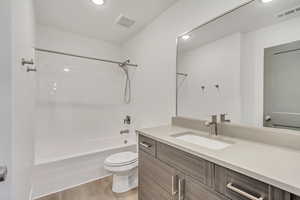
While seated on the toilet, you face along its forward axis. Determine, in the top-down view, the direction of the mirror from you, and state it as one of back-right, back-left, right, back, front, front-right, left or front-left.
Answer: left

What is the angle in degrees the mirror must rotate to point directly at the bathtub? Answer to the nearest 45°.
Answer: approximately 45° to its right

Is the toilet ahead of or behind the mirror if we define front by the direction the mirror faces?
ahead

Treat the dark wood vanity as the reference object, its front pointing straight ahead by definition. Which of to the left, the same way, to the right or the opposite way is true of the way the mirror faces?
the same way

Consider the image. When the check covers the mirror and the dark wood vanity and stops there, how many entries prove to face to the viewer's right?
0

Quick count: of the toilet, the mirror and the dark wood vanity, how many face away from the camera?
0

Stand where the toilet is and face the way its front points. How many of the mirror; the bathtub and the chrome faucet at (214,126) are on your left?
2

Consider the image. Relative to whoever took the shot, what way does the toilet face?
facing the viewer and to the left of the viewer

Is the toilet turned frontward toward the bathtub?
no

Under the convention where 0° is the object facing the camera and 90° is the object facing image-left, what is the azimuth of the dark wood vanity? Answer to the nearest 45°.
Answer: approximately 45°

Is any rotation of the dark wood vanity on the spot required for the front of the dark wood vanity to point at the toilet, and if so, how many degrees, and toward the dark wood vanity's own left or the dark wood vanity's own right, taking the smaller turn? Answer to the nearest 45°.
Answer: approximately 90° to the dark wood vanity's own right

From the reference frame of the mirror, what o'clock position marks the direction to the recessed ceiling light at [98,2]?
The recessed ceiling light is roughly at 1 o'clock from the mirror.

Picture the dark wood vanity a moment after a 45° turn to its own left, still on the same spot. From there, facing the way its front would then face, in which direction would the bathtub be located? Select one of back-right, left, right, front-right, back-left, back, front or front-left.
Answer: right
